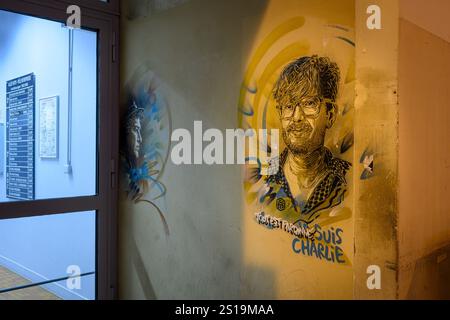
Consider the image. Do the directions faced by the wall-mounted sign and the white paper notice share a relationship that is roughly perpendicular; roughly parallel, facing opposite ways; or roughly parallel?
roughly parallel

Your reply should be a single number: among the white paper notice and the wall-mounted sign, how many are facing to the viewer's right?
0
